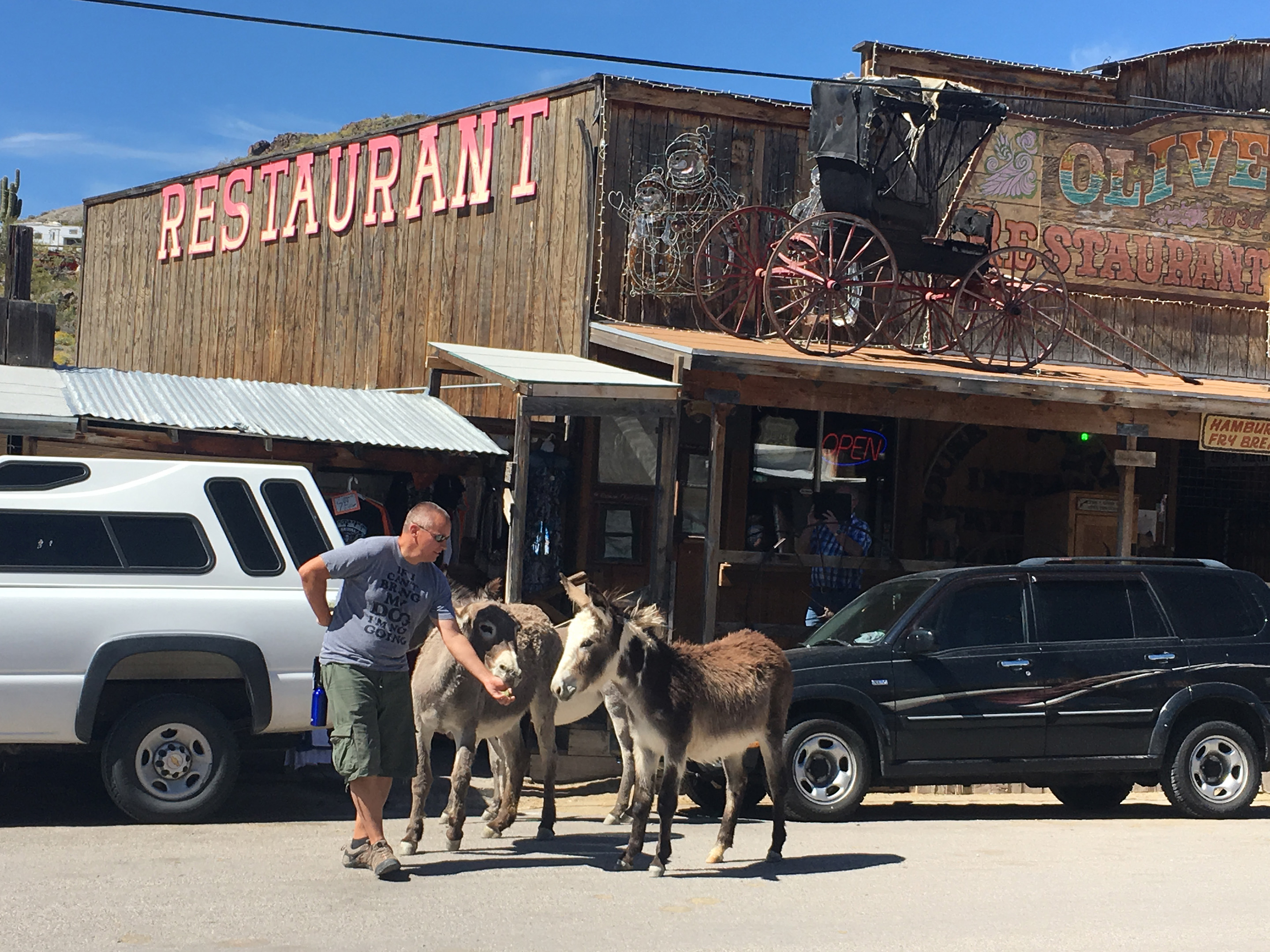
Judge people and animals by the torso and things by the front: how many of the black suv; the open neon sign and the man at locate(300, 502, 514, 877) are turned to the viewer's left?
1

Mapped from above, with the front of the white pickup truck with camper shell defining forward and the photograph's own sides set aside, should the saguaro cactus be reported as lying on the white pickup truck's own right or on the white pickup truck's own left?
on the white pickup truck's own right

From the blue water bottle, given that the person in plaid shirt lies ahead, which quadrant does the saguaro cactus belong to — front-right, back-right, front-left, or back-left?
front-left

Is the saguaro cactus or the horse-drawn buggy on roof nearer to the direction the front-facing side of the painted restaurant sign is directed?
the horse-drawn buggy on roof

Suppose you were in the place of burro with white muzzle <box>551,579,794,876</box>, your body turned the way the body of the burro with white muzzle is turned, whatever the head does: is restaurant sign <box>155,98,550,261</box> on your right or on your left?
on your right

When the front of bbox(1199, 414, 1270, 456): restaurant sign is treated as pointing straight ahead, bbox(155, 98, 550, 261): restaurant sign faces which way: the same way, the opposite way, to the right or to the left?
the same way

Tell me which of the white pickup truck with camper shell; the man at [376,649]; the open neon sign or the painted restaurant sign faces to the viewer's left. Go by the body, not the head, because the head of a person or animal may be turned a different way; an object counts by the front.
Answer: the white pickup truck with camper shell

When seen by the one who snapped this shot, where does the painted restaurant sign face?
facing the viewer

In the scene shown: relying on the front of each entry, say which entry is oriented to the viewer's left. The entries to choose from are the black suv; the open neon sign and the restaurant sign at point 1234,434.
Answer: the black suv

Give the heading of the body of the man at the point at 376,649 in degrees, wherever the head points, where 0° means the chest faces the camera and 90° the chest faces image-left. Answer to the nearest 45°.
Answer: approximately 315°

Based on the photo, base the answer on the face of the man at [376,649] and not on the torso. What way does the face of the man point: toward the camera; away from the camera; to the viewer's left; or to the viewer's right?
to the viewer's right

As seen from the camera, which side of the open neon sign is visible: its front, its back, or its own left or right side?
front

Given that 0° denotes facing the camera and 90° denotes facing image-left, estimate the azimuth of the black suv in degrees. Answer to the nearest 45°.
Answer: approximately 90°
